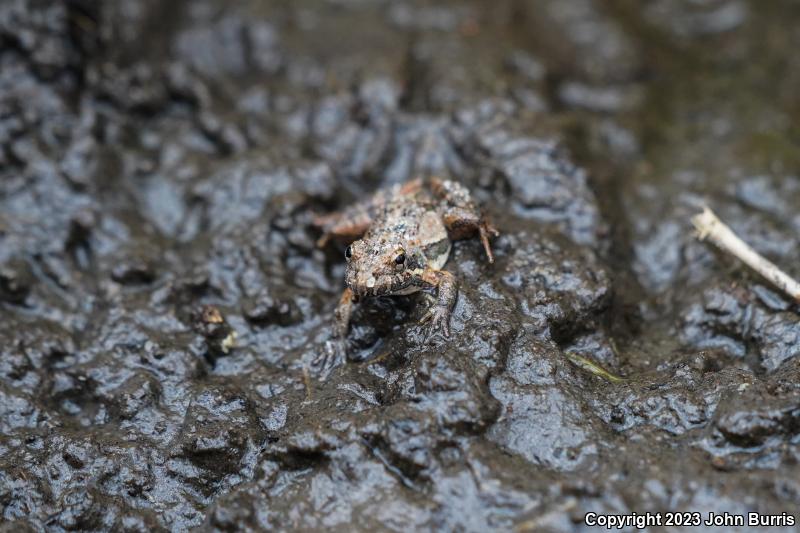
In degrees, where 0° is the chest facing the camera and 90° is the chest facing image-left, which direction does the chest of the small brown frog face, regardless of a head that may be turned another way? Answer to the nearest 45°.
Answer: approximately 45°

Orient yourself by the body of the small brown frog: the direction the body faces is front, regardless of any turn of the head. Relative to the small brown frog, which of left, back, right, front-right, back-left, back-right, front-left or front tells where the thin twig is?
back-left
